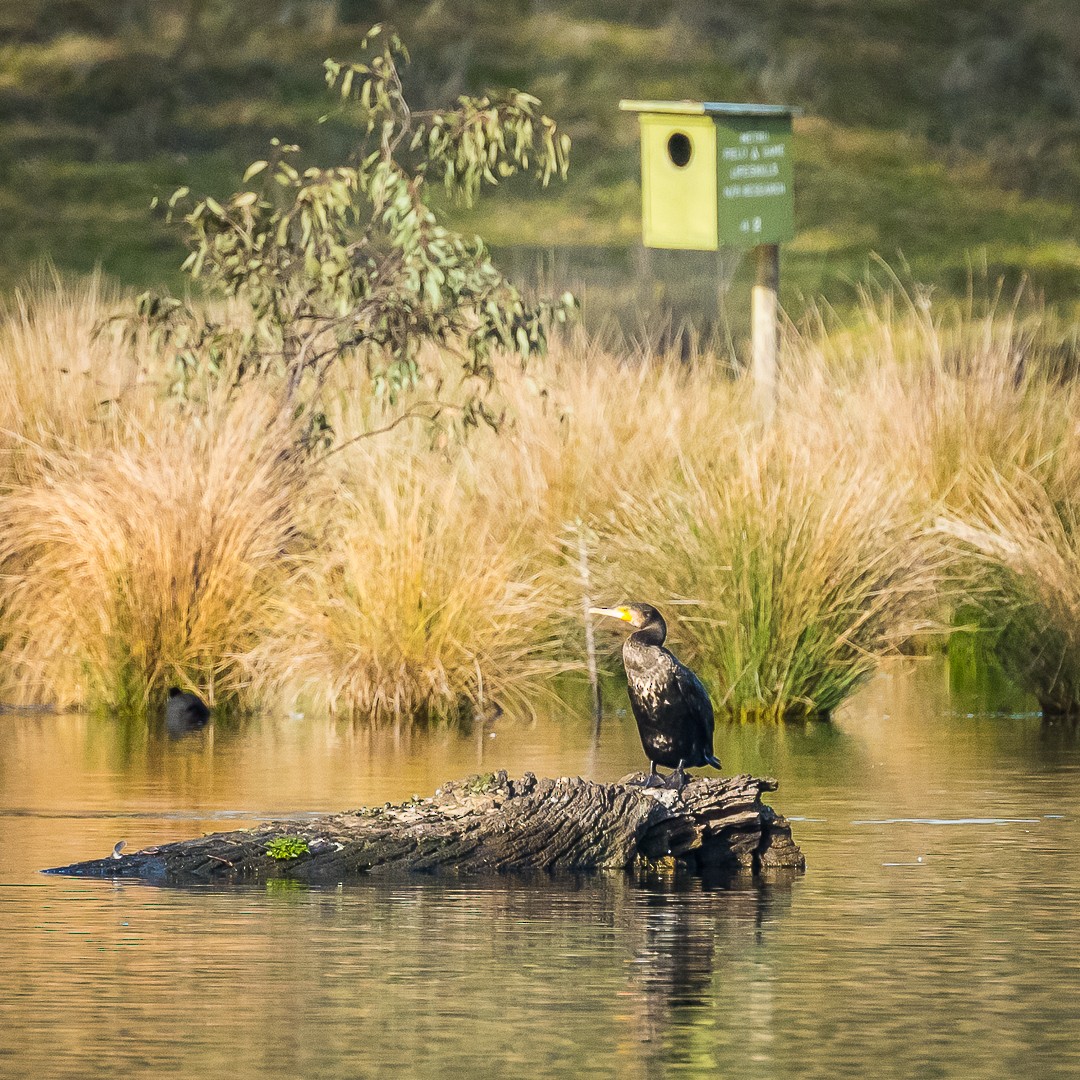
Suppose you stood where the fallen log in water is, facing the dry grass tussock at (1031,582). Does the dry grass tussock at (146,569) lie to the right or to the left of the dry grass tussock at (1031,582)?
left

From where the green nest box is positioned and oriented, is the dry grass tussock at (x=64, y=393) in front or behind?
in front

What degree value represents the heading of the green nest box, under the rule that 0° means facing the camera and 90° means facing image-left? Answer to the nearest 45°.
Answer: approximately 45°

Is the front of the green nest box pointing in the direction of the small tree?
yes

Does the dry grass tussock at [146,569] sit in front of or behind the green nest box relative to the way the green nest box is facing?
in front

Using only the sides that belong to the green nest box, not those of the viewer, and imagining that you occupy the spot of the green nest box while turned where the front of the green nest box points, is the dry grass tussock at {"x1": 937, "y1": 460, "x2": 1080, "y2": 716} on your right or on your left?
on your left

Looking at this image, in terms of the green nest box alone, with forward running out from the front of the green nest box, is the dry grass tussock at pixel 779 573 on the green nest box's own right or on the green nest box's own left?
on the green nest box's own left

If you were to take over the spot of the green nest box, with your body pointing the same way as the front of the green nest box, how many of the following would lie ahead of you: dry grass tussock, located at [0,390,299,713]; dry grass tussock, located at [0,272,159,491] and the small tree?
3

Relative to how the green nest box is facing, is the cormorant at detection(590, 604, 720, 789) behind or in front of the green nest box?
in front
